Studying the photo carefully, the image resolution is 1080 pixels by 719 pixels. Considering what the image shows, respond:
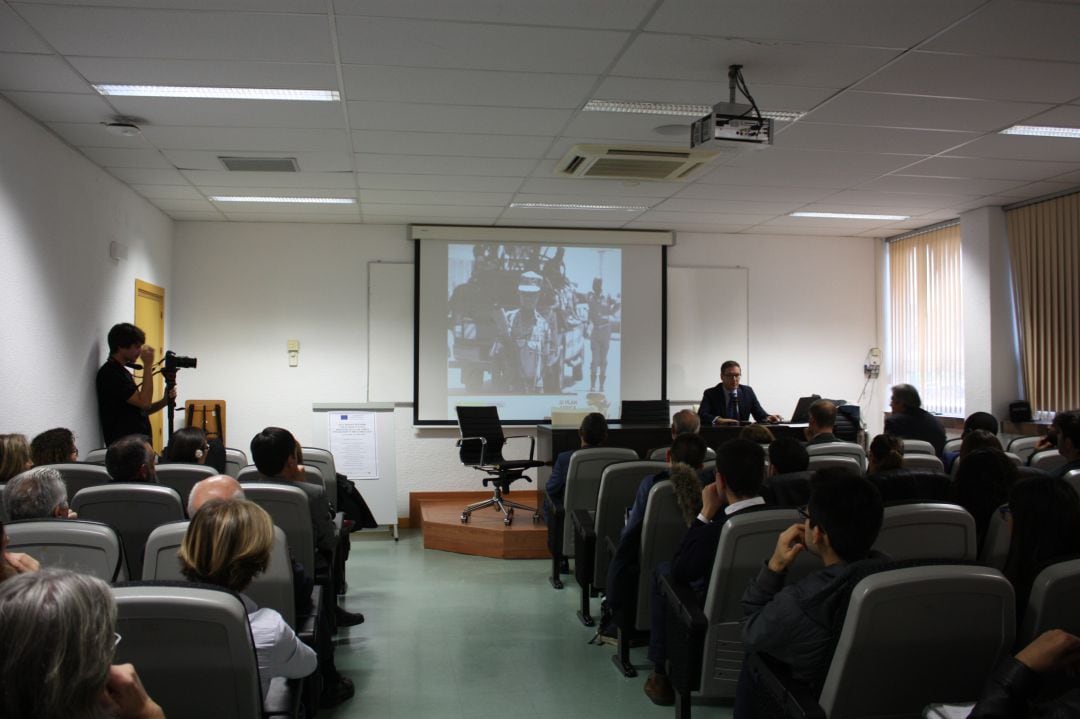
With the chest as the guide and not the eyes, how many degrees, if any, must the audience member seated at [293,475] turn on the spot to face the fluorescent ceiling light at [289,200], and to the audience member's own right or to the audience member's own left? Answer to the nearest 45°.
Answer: approximately 45° to the audience member's own left

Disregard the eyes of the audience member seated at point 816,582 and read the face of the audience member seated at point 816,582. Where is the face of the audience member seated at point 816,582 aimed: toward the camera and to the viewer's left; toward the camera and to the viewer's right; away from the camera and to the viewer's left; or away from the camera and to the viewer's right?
away from the camera and to the viewer's left

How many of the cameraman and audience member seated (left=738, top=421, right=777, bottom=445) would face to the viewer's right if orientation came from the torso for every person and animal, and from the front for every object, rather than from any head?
1

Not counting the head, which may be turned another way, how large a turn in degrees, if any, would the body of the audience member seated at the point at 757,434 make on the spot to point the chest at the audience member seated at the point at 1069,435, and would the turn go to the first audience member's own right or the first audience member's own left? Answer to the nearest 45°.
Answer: approximately 90° to the first audience member's own right

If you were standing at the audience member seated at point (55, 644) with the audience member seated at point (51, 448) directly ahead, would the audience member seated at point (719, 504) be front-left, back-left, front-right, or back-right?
front-right

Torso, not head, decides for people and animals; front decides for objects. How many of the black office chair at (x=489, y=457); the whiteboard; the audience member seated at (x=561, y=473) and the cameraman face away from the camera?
1

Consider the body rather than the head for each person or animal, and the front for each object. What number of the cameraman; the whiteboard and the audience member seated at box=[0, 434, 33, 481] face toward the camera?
1

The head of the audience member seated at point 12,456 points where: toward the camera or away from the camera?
away from the camera

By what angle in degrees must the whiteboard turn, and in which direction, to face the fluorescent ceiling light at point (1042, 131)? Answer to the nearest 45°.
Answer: approximately 45° to its left

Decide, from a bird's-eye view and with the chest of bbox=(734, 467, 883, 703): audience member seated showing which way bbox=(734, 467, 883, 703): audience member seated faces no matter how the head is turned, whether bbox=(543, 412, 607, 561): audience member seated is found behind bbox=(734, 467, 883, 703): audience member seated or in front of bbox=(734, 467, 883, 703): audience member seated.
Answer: in front

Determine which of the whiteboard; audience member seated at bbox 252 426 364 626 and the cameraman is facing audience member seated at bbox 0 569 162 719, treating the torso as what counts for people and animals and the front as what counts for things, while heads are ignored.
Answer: the whiteboard

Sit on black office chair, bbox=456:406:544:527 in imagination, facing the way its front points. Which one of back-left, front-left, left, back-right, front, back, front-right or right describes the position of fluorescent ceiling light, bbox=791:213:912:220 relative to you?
front-left

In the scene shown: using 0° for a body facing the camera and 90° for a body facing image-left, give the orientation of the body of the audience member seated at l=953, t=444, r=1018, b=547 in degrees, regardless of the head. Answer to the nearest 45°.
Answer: approximately 180°

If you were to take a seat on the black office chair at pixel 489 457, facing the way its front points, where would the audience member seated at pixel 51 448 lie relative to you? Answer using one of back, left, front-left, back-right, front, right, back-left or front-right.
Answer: right

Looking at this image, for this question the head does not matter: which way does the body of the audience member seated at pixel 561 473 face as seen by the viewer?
away from the camera

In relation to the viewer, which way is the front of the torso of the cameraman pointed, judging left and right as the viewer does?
facing to the right of the viewer

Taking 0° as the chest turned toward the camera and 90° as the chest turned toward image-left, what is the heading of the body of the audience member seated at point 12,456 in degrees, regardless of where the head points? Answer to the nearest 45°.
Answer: approximately 225°
